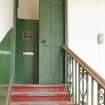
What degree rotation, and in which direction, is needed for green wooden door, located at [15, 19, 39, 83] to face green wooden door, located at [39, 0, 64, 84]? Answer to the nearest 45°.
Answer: approximately 45° to its left

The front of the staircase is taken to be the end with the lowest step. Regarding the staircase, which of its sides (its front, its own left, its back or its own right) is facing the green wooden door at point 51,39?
back

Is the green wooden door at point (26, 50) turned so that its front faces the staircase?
yes

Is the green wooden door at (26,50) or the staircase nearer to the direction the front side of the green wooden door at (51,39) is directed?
the staircase

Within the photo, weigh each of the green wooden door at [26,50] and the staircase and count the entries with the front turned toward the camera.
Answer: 2
